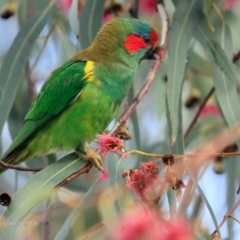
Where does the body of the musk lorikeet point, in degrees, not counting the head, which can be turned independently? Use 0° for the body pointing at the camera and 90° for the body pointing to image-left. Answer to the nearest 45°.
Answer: approximately 270°
